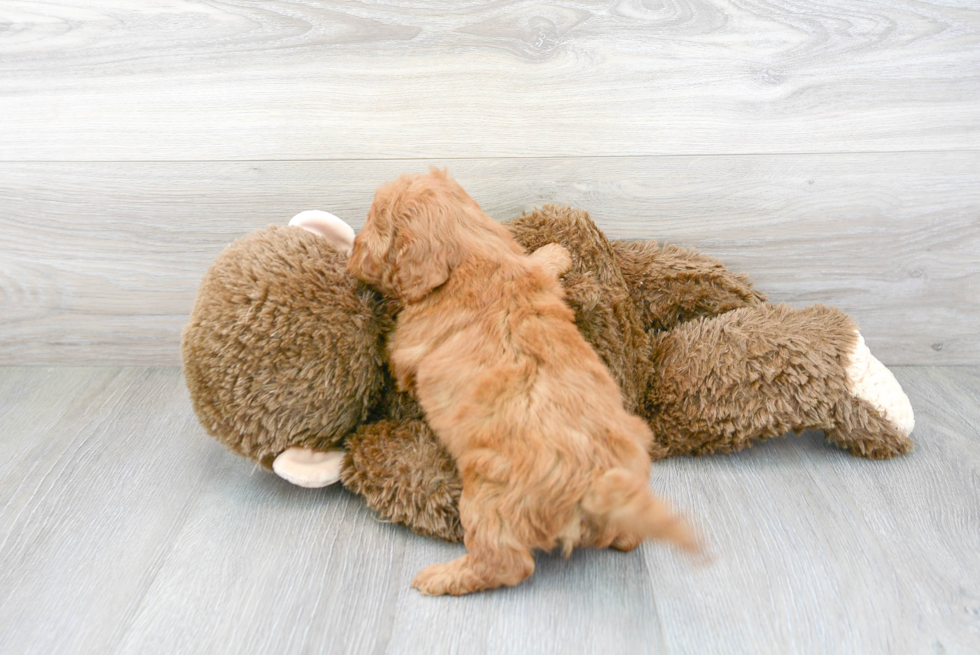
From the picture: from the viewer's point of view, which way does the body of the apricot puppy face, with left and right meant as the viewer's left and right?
facing away from the viewer and to the left of the viewer
